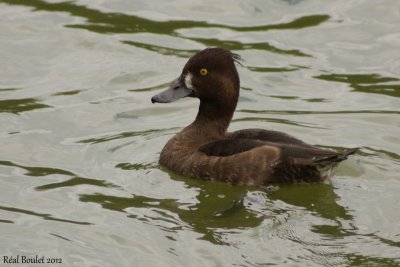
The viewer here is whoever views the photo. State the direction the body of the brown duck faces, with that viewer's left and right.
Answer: facing to the left of the viewer
